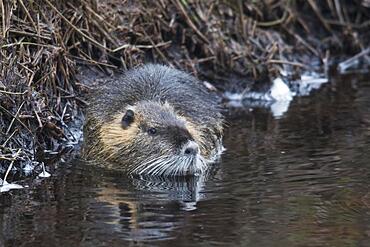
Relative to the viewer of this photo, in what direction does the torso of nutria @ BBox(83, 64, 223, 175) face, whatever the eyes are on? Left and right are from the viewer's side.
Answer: facing the viewer and to the right of the viewer
